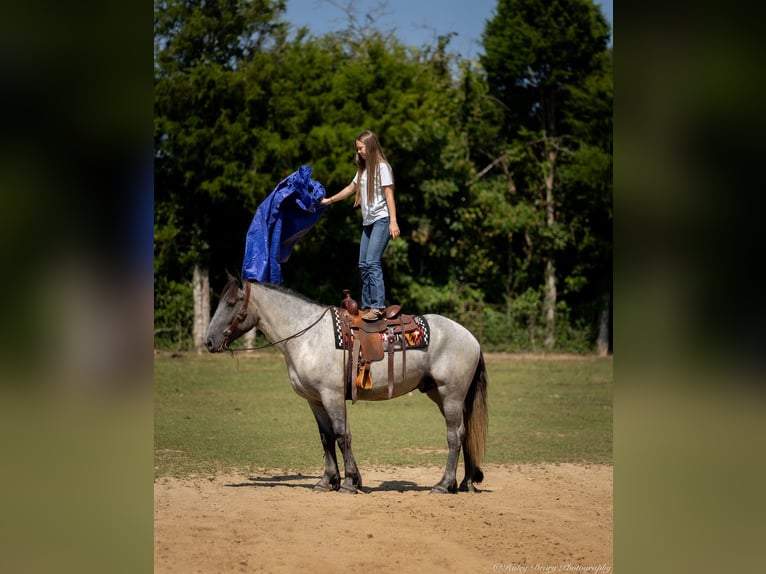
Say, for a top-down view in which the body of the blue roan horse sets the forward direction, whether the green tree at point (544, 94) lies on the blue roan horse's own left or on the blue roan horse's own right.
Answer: on the blue roan horse's own right

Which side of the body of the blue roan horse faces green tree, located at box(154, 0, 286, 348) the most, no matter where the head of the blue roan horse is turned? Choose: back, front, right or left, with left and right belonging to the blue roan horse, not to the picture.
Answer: right

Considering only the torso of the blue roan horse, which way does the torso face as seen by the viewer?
to the viewer's left

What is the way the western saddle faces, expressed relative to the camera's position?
facing to the left of the viewer

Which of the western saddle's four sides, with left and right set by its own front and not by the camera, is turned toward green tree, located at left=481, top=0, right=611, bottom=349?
right
